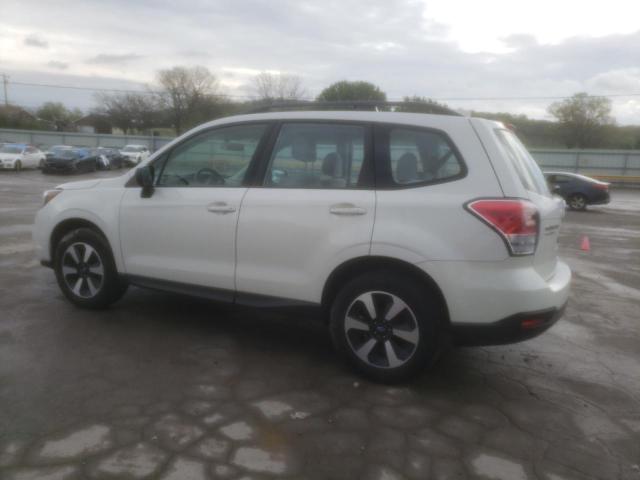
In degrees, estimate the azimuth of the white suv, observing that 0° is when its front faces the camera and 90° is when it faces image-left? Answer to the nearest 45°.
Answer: approximately 135°

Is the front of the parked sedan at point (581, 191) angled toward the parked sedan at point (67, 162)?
yes

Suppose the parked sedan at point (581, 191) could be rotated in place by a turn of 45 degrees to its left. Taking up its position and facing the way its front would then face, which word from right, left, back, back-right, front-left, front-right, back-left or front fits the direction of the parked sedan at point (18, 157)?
front-right

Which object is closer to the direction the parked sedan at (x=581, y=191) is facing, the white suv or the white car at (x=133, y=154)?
the white car

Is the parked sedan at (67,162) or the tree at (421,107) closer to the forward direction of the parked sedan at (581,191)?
the parked sedan

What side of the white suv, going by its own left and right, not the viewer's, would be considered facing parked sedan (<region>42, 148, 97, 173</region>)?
front

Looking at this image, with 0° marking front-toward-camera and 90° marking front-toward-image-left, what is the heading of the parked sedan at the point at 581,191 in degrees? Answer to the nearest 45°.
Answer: approximately 90°

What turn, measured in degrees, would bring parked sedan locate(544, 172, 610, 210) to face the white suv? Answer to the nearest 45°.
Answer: approximately 90° to its left

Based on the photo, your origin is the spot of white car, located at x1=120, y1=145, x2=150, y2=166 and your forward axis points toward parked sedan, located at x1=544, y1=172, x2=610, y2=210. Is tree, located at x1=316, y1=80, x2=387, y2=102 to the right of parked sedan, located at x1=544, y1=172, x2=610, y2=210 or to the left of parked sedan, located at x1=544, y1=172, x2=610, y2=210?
left

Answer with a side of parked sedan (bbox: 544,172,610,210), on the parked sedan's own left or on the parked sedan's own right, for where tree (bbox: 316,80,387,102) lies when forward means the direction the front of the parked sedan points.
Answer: on the parked sedan's own right

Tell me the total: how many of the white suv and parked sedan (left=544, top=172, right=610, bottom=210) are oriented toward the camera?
0

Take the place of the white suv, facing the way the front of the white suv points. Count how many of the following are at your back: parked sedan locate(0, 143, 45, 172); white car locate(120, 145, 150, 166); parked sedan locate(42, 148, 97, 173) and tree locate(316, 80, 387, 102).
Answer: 0

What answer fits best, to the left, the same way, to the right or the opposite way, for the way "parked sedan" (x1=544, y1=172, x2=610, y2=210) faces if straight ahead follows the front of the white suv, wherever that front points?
the same way

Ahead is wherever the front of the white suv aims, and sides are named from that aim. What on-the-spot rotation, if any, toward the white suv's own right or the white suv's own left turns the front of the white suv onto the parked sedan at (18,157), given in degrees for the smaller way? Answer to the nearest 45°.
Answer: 0° — it already faces it
